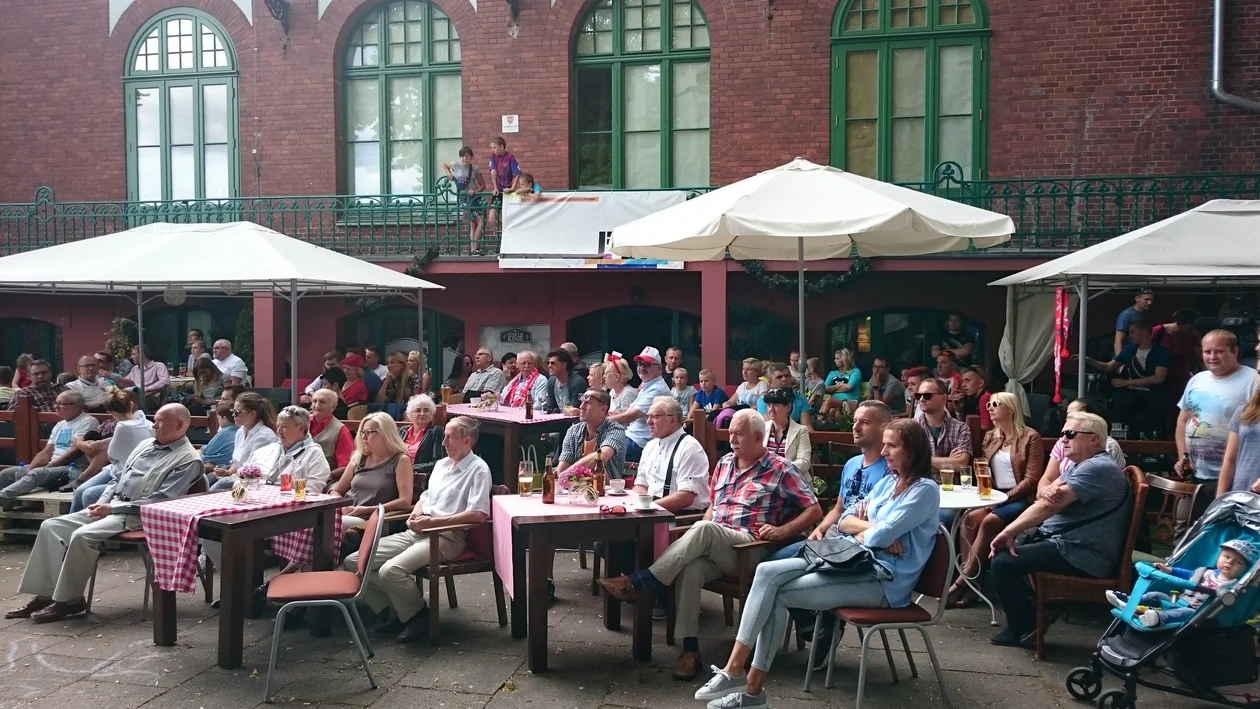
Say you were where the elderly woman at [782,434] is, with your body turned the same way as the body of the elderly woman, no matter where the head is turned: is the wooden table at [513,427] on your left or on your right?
on your right

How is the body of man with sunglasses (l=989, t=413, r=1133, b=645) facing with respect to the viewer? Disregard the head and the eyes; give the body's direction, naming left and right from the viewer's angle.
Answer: facing to the left of the viewer

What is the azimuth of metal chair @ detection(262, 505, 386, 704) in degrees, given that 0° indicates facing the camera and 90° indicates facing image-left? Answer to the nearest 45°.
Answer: approximately 90°

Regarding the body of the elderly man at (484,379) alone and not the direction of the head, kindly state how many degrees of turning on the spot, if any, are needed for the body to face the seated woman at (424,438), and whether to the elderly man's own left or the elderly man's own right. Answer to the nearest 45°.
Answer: approximately 45° to the elderly man's own left

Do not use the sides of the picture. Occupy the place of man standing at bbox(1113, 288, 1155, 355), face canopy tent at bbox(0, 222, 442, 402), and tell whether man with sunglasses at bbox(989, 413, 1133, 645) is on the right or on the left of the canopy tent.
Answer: left

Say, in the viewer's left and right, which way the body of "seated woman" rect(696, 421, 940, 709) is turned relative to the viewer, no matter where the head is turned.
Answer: facing to the left of the viewer

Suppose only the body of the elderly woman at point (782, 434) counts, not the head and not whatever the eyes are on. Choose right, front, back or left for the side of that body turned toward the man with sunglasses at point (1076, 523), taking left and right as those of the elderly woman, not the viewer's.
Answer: left

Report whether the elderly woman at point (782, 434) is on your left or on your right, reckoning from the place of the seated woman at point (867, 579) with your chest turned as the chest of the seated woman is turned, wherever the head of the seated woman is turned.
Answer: on your right

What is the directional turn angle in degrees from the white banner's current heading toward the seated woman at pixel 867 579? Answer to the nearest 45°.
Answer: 0° — it already faces them

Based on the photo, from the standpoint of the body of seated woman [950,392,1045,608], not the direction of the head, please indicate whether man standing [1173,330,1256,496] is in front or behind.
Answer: behind

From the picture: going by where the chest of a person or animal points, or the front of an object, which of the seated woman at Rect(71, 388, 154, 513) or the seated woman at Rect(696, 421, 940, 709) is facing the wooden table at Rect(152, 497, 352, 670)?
the seated woman at Rect(696, 421, 940, 709)

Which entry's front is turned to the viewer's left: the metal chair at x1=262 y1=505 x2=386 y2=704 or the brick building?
the metal chair

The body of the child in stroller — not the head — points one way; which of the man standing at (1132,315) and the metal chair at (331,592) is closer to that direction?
the metal chair

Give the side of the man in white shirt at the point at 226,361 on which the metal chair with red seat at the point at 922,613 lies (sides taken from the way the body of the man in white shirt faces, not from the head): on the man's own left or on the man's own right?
on the man's own left
